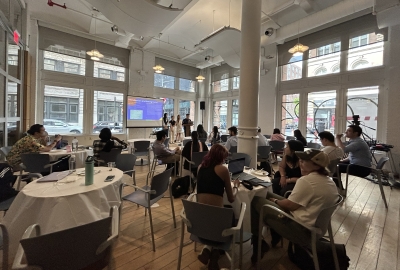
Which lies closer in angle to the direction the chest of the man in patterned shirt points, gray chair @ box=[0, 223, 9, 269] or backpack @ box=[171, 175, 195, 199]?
the backpack

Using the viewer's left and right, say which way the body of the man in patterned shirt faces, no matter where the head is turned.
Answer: facing to the right of the viewer

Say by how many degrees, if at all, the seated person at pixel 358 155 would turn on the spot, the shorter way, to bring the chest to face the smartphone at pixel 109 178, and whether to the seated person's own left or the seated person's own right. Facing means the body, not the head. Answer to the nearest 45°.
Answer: approximately 45° to the seated person's own left

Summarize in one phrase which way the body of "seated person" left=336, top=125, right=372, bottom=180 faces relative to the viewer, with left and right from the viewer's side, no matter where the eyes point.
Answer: facing to the left of the viewer

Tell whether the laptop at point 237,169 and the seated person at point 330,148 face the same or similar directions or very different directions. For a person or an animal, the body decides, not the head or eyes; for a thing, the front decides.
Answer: very different directions

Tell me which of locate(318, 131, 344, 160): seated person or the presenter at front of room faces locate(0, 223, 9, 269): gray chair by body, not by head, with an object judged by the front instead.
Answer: the presenter at front of room

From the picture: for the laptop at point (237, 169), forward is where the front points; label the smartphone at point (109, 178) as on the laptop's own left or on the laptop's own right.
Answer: on the laptop's own right

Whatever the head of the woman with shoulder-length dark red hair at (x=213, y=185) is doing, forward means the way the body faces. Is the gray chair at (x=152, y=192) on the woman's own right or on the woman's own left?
on the woman's own left

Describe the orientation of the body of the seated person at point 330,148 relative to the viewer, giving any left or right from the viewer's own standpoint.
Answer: facing away from the viewer and to the left of the viewer

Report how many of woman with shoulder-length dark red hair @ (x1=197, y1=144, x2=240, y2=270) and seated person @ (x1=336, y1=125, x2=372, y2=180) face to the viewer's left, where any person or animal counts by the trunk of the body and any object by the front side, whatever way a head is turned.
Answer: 1

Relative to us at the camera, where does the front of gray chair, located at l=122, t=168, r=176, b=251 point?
facing away from the viewer and to the left of the viewer
